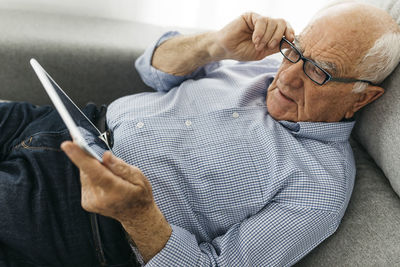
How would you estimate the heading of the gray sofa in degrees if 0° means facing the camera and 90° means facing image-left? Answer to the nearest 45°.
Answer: approximately 0°
